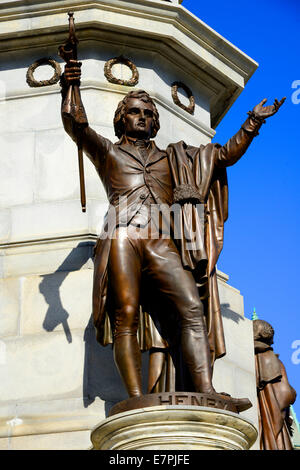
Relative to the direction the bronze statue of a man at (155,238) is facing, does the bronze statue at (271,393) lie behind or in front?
behind

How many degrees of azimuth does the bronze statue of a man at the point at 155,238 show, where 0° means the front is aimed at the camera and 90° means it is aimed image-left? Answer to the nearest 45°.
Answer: approximately 0°
